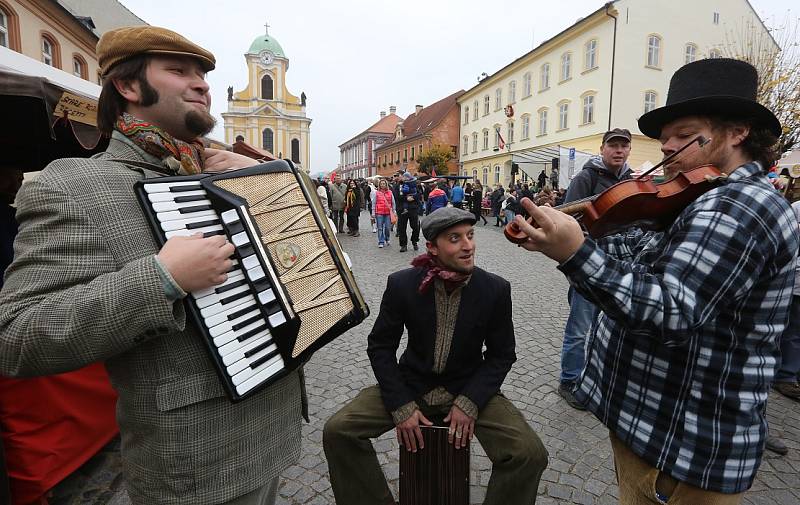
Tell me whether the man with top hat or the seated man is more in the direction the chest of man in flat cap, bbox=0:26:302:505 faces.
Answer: the man with top hat

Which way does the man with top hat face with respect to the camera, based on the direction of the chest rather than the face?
to the viewer's left

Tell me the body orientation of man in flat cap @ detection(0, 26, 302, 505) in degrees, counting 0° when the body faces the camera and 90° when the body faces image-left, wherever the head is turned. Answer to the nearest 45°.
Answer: approximately 315°

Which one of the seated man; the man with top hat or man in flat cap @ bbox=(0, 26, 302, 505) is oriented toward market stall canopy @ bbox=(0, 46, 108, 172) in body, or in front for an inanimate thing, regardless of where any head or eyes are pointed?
the man with top hat

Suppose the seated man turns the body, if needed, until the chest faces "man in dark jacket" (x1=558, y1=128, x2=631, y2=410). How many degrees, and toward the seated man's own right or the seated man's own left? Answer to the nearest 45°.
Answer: approximately 135° to the seated man's own left

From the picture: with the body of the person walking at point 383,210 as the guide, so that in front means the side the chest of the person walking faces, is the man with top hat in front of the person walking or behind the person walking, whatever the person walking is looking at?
in front

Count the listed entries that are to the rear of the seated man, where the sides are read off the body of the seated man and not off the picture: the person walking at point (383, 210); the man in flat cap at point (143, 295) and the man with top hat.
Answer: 1

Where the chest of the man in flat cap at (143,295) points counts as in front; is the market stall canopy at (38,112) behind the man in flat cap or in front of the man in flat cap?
behind

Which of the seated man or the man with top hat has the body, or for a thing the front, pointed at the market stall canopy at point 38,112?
the man with top hat
